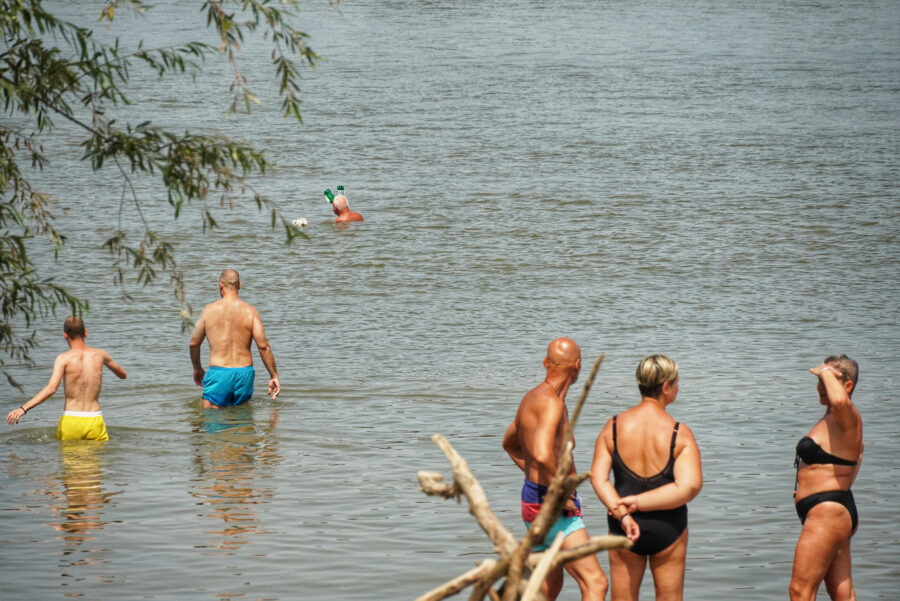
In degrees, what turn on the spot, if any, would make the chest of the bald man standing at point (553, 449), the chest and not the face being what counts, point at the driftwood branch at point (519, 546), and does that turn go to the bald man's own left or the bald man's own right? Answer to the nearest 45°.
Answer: approximately 135° to the bald man's own right

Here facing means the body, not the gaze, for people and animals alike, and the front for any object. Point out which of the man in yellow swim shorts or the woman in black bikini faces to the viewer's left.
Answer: the woman in black bikini

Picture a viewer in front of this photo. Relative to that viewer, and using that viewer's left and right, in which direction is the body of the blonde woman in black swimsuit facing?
facing away from the viewer

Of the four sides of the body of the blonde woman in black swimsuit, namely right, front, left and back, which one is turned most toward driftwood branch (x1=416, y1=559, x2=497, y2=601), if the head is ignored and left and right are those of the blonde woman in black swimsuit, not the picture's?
back

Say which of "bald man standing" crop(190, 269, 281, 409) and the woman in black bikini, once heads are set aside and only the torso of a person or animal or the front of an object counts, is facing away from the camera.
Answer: the bald man standing

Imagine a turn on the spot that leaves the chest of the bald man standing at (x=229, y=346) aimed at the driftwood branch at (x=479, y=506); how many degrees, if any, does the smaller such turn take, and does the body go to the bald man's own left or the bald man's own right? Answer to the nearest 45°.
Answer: approximately 180°

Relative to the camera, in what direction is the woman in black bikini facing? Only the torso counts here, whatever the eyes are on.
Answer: to the viewer's left

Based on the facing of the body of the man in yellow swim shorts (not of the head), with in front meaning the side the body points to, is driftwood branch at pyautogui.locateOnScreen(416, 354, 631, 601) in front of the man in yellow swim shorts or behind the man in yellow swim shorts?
behind

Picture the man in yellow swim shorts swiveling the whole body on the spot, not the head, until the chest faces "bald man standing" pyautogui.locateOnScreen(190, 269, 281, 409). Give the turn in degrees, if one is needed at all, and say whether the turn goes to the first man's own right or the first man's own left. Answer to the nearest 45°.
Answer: approximately 45° to the first man's own right

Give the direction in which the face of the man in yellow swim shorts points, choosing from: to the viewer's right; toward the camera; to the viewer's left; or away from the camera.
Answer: away from the camera

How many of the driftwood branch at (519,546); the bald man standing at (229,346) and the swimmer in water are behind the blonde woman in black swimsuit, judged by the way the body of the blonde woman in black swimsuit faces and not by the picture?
1

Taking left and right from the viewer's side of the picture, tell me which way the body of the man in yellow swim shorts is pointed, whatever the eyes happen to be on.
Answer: facing away from the viewer

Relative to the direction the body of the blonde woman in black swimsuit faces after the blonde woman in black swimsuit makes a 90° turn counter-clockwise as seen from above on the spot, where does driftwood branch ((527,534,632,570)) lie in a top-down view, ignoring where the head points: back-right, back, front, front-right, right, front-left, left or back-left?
left

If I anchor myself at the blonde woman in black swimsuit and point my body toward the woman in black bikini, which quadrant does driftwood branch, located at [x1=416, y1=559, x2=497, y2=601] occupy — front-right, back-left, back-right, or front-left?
back-right

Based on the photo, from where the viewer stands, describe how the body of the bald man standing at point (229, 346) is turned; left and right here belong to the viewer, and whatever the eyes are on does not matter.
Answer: facing away from the viewer

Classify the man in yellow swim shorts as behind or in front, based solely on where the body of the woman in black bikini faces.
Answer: in front
